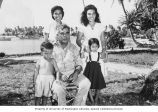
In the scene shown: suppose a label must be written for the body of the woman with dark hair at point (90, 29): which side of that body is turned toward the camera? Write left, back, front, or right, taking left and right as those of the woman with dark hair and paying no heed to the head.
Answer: front

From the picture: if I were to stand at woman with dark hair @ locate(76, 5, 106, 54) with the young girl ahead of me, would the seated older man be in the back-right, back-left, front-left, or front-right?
front-right

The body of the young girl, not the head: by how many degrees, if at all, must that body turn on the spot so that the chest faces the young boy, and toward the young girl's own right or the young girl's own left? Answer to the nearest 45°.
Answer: approximately 90° to the young girl's own right

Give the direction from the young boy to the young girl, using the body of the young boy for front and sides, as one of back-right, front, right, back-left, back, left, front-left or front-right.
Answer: left

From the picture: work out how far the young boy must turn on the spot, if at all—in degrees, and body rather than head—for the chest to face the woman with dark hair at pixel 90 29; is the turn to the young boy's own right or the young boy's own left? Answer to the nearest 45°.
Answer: approximately 90° to the young boy's own left
